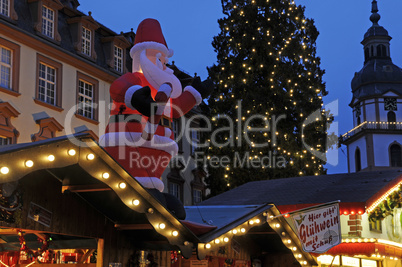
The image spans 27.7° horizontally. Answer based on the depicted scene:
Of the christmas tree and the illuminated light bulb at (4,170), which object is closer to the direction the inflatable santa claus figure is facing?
the illuminated light bulb

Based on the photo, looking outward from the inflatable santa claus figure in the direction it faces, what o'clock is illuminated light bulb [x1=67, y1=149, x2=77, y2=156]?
The illuminated light bulb is roughly at 2 o'clock from the inflatable santa claus figure.

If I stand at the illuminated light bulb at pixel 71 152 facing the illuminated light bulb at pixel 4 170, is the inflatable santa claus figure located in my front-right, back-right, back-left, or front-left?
back-right

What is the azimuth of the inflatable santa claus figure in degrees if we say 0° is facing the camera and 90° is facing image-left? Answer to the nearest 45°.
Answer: approximately 315°

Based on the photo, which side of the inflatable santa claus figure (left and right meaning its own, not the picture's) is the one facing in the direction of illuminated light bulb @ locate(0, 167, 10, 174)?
right

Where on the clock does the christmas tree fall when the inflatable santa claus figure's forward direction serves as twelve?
The christmas tree is roughly at 8 o'clock from the inflatable santa claus figure.

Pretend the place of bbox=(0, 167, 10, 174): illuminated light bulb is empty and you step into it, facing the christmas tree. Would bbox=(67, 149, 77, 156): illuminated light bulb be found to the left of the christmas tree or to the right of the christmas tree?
right
